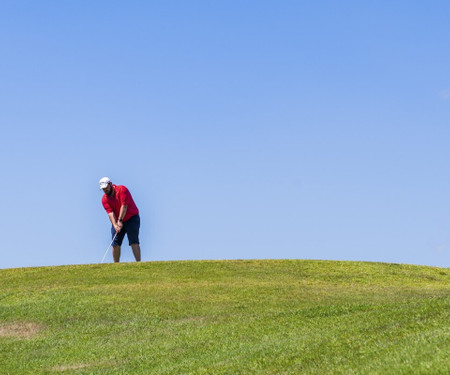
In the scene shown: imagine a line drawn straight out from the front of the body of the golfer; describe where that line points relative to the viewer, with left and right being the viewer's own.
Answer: facing the viewer and to the left of the viewer
